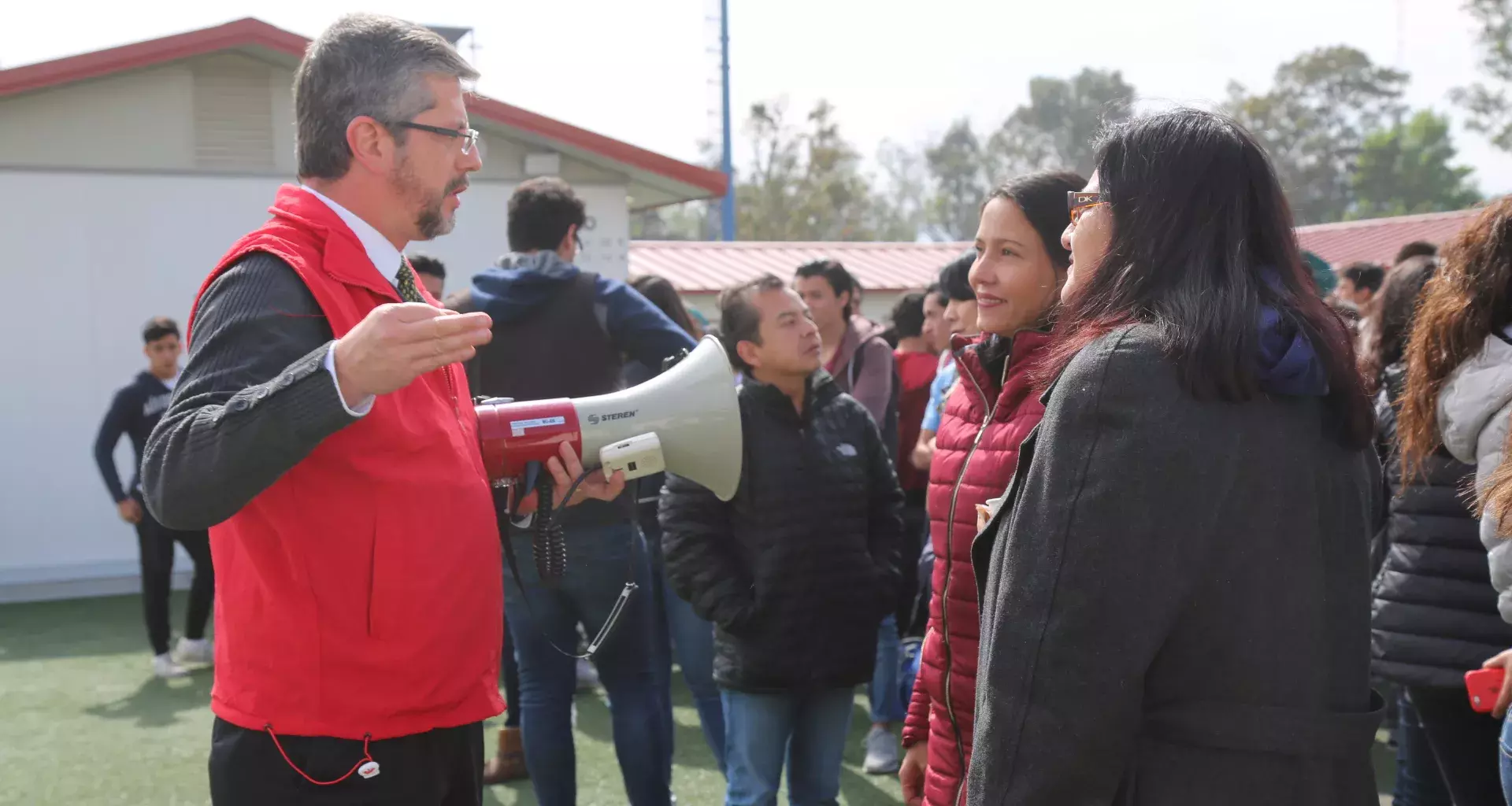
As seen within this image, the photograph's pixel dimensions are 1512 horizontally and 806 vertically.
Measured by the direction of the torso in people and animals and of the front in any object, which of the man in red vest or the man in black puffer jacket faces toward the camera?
the man in black puffer jacket

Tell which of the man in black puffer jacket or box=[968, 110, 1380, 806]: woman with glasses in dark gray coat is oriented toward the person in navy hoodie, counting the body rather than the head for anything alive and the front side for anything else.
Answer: the woman with glasses in dark gray coat

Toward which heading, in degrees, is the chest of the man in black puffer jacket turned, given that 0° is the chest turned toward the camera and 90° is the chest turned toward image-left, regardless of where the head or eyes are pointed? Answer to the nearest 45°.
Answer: approximately 0°

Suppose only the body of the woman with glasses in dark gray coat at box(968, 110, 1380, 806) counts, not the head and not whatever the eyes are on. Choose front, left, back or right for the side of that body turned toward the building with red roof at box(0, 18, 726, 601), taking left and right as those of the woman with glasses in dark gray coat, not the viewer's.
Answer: front

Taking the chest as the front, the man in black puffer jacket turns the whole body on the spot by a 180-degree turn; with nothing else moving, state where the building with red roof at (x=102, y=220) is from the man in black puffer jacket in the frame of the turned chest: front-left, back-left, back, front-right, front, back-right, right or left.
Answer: front-left

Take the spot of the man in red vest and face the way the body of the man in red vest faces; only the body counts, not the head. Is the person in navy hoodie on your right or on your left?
on your left

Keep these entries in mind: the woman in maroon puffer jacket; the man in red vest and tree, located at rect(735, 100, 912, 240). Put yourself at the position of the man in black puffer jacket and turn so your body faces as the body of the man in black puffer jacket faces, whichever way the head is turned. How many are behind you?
1

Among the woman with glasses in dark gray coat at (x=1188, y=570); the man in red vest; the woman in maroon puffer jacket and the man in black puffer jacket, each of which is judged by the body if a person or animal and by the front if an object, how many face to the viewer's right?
1

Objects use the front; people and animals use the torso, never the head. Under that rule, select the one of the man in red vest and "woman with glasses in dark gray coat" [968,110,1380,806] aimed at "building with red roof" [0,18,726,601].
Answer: the woman with glasses in dark gray coat

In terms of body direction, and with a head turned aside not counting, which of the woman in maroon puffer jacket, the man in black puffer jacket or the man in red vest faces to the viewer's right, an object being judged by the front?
the man in red vest

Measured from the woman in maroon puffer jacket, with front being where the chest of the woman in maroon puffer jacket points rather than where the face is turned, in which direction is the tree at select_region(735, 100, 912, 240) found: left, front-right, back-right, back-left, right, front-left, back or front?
back-right

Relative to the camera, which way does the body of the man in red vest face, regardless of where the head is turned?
to the viewer's right

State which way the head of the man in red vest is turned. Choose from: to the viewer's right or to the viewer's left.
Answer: to the viewer's right

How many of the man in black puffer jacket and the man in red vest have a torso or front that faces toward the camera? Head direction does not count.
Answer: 1

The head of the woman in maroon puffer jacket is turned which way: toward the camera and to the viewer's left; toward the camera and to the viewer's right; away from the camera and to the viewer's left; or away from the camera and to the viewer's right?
toward the camera and to the viewer's left

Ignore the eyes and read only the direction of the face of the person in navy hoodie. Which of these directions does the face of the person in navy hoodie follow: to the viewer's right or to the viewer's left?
to the viewer's right

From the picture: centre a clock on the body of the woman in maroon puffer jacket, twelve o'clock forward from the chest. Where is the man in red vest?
The man in red vest is roughly at 12 o'clock from the woman in maroon puffer jacket.

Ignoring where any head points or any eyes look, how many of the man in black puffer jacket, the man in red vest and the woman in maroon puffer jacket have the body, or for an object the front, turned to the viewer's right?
1

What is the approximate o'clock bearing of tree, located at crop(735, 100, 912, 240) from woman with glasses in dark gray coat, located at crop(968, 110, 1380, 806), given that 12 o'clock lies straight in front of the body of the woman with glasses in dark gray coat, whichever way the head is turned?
The tree is roughly at 1 o'clock from the woman with glasses in dark gray coat.
